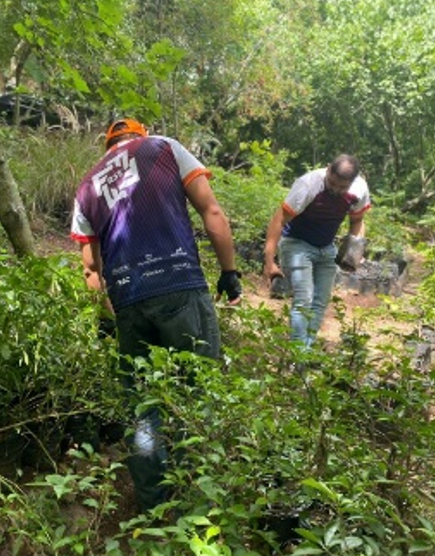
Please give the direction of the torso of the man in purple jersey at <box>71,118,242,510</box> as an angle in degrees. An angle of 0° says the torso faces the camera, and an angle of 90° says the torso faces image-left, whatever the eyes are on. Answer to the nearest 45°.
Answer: approximately 180°

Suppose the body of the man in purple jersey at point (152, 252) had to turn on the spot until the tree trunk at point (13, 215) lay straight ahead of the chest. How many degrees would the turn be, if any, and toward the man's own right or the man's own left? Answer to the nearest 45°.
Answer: approximately 45° to the man's own left

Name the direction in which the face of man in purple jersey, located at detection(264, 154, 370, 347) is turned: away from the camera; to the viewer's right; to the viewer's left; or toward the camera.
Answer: toward the camera

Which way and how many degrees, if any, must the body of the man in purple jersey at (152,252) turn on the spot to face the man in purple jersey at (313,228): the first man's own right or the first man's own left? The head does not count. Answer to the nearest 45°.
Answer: approximately 45° to the first man's own right
